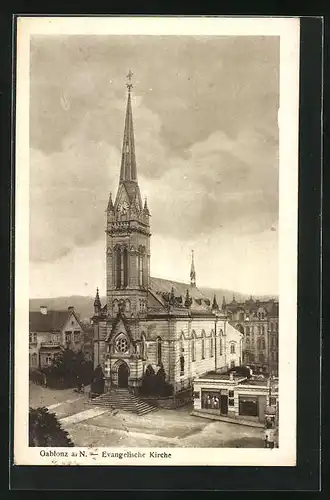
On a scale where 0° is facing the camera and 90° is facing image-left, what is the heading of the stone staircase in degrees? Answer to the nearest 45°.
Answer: approximately 45°

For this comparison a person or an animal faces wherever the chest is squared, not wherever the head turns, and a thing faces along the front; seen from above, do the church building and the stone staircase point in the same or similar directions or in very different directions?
same or similar directions

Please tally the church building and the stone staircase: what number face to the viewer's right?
0
